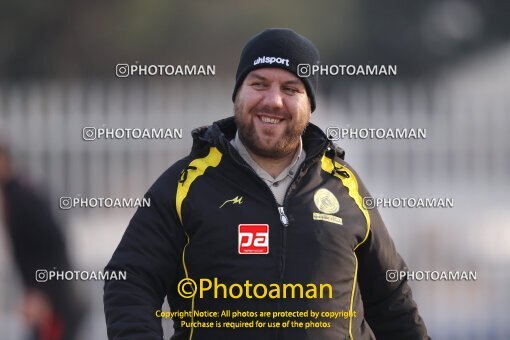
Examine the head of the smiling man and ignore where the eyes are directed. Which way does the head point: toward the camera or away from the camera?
toward the camera
